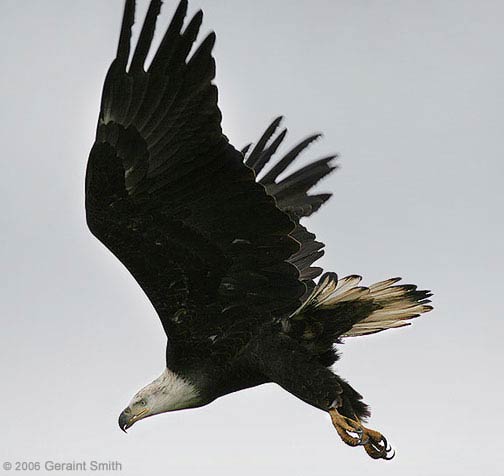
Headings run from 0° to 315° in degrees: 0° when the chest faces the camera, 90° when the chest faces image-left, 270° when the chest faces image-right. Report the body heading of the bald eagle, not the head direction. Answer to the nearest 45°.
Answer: approximately 90°
